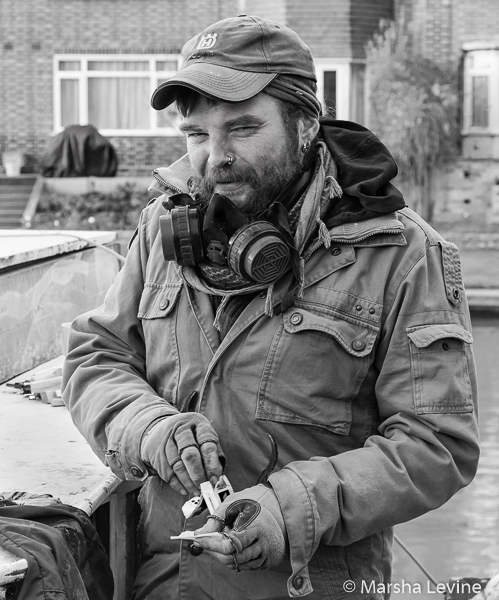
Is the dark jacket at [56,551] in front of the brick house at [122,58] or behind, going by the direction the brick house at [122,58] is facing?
in front

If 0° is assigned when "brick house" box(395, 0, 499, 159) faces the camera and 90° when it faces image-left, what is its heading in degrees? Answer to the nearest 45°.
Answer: approximately 0°

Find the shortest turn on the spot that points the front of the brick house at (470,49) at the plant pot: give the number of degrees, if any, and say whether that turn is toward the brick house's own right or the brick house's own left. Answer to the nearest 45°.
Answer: approximately 90° to the brick house's own right

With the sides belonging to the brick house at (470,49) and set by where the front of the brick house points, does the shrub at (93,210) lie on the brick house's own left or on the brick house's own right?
on the brick house's own right

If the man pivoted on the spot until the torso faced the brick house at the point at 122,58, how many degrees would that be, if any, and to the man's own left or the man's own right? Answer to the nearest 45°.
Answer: approximately 135° to the man's own right

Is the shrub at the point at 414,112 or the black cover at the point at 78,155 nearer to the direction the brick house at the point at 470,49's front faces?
the shrub

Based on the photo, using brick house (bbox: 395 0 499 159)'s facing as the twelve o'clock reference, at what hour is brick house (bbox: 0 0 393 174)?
brick house (bbox: 0 0 393 174) is roughly at 3 o'clock from brick house (bbox: 395 0 499 159).

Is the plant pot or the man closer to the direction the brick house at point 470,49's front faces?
the man

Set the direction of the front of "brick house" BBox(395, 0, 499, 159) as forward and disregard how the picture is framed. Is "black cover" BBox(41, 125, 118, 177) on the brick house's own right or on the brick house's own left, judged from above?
on the brick house's own right

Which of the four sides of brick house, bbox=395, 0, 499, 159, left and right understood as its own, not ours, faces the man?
front

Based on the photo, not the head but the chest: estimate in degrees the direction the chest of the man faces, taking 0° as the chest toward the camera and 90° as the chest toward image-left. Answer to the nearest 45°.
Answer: approximately 45°

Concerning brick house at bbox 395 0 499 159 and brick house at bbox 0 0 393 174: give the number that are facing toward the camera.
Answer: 2
